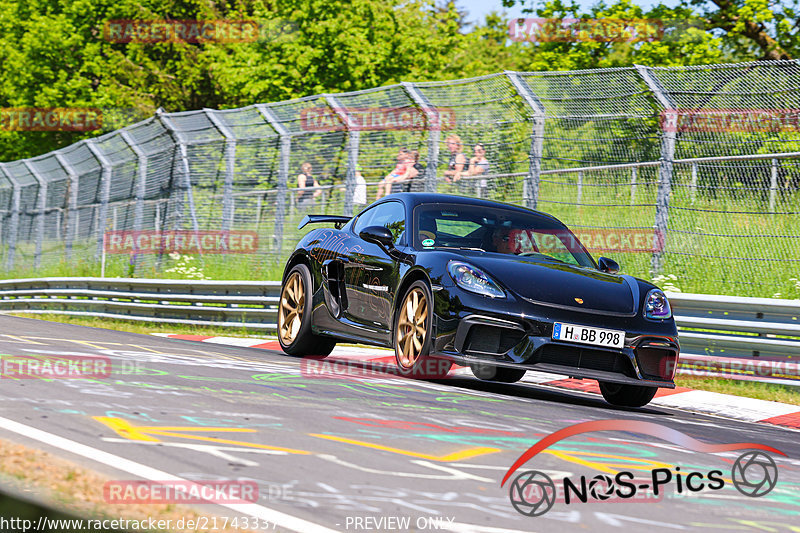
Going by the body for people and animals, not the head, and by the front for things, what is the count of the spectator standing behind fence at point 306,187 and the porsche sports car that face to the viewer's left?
0

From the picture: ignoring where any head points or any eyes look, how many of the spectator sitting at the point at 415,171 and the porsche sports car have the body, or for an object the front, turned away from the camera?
0

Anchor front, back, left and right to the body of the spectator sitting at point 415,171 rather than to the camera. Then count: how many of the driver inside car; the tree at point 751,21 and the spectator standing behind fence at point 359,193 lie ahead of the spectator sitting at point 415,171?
1

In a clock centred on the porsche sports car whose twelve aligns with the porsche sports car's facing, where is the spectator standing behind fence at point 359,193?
The spectator standing behind fence is roughly at 7 o'clock from the porsche sports car.

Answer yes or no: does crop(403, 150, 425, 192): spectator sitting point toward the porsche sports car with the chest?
yes

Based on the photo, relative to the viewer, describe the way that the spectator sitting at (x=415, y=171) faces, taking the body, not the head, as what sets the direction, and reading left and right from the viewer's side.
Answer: facing the viewer

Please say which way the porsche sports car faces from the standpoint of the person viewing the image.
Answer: facing the viewer and to the right of the viewer

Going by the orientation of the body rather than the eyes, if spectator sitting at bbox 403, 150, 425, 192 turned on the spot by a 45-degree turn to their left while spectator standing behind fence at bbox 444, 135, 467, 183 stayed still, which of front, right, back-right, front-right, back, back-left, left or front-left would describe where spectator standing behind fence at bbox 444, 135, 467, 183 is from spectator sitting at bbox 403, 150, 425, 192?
back-left
